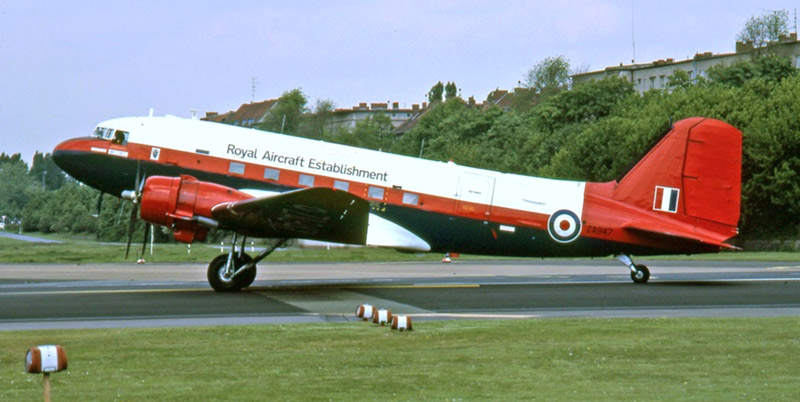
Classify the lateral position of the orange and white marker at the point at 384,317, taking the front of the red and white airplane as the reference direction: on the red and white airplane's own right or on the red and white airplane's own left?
on the red and white airplane's own left

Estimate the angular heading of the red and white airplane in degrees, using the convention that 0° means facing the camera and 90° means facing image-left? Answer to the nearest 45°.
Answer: approximately 90°

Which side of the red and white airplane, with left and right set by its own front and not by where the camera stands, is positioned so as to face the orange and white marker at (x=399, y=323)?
left
